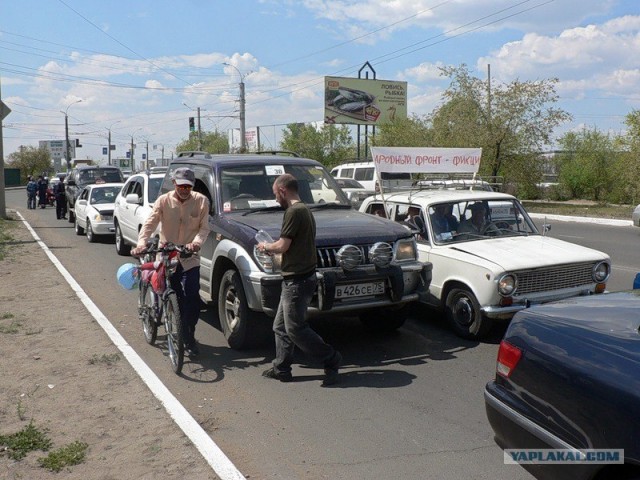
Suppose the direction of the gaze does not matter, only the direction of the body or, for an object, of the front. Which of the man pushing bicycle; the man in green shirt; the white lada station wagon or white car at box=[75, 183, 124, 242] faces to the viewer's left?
the man in green shirt

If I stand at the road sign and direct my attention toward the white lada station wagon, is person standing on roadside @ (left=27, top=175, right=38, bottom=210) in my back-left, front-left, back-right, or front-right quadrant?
back-left

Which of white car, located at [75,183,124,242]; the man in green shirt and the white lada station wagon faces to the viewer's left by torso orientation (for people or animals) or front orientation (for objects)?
the man in green shirt

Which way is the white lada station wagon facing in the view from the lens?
facing the viewer and to the right of the viewer

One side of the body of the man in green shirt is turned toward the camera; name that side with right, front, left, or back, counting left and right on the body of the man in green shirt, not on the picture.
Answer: left

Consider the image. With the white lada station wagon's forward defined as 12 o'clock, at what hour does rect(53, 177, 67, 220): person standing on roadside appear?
The person standing on roadside is roughly at 6 o'clock from the white lada station wagon.

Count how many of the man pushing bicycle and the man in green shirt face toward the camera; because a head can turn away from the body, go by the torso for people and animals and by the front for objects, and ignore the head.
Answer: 1

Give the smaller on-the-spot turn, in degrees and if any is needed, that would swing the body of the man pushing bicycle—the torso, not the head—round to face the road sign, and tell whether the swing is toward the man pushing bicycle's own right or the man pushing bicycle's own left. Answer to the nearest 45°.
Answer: approximately 180°

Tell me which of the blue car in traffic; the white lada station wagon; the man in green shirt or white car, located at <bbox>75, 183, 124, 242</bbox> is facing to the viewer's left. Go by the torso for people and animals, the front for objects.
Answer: the man in green shirt
